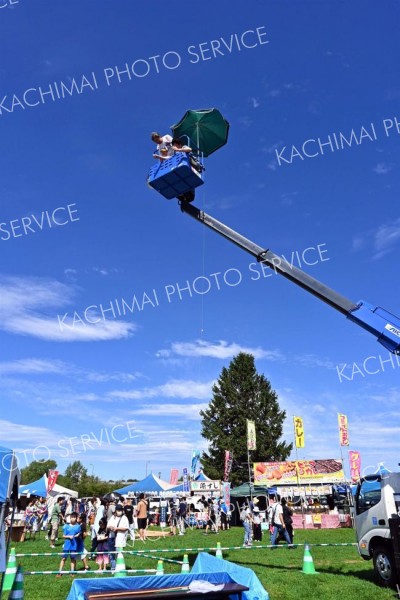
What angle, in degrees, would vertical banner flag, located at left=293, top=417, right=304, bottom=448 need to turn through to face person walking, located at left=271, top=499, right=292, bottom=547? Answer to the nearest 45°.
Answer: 0° — it already faces them

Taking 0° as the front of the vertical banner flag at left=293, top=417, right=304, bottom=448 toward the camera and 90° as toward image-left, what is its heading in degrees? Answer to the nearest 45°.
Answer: approximately 0°

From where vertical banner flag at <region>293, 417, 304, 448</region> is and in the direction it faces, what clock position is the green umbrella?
The green umbrella is roughly at 12 o'clock from the vertical banner flag.

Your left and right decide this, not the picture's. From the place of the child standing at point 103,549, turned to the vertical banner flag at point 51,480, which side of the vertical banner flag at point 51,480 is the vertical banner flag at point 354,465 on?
right

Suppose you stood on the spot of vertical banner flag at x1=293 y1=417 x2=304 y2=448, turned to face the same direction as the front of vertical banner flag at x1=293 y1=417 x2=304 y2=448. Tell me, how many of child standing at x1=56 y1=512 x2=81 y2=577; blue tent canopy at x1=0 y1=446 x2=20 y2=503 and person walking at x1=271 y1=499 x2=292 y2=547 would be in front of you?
3

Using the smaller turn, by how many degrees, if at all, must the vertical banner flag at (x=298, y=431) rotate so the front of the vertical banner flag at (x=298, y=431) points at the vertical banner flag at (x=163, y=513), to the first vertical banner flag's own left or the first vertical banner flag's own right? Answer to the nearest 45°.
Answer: approximately 45° to the first vertical banner flag's own right

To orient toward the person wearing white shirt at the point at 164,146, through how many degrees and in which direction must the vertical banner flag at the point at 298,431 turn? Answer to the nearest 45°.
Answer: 0° — it already faces them

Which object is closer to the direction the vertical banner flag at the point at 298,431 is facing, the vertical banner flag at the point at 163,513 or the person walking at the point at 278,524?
the person walking

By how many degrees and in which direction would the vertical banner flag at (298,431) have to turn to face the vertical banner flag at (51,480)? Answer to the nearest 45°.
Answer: approximately 45° to its right

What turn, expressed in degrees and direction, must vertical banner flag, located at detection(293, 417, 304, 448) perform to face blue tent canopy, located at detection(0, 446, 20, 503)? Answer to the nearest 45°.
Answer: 0° — it already faces it
